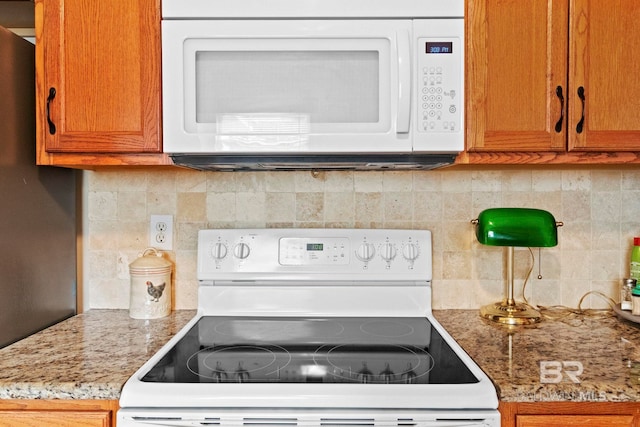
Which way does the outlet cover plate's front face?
toward the camera

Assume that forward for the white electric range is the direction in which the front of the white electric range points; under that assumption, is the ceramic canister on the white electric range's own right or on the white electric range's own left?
on the white electric range's own right

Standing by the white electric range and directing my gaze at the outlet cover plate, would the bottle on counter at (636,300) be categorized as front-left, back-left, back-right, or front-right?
back-right

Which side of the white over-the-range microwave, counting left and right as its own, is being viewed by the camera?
front

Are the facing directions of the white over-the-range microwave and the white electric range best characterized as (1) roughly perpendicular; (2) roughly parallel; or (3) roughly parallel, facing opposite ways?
roughly parallel

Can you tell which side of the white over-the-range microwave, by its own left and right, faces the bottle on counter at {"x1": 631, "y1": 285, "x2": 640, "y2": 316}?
left

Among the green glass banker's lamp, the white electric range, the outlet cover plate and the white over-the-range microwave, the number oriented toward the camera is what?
4

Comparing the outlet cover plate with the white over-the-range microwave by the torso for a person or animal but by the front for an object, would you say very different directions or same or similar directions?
same or similar directions

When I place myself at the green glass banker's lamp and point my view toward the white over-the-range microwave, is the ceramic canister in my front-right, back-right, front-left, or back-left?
front-right

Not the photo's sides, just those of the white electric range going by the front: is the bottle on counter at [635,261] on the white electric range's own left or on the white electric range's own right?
on the white electric range's own left

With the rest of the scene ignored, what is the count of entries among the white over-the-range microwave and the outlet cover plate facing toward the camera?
2
